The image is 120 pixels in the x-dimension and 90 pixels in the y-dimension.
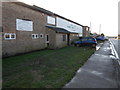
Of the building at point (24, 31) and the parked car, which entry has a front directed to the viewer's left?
the parked car

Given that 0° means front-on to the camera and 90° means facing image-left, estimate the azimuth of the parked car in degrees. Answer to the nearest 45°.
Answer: approximately 90°

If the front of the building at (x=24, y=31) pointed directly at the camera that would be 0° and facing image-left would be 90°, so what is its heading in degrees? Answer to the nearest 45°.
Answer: approximately 315°

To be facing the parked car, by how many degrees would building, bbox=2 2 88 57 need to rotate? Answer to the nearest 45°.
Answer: approximately 90° to its left

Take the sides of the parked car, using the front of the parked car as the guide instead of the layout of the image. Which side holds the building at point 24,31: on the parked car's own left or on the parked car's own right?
on the parked car's own left

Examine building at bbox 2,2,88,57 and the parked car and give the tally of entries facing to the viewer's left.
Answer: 1
